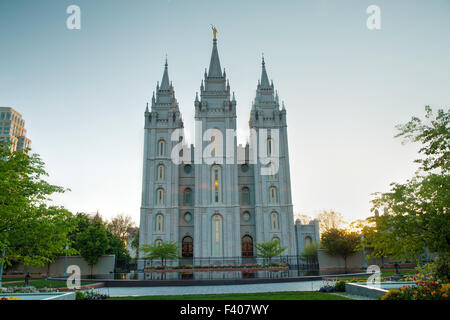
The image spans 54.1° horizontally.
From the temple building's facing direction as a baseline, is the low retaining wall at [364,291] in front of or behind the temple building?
in front

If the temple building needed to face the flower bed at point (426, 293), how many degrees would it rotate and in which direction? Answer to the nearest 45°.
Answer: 0° — it already faces it

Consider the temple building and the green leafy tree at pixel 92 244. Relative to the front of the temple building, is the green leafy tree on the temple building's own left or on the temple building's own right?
on the temple building's own right

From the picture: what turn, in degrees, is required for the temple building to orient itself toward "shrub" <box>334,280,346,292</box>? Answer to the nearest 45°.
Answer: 0° — it already faces it

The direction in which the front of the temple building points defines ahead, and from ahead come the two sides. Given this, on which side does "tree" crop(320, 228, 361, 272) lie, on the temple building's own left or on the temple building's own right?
on the temple building's own left

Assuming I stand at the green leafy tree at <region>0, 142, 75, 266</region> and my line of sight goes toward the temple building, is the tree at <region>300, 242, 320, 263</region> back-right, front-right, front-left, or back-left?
front-right

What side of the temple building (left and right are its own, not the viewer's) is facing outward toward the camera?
front

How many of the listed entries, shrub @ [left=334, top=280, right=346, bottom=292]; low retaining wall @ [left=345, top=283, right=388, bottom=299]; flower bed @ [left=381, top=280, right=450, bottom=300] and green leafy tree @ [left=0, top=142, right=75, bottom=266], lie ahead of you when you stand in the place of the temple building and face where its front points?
4

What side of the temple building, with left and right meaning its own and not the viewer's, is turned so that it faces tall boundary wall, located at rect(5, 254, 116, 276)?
right

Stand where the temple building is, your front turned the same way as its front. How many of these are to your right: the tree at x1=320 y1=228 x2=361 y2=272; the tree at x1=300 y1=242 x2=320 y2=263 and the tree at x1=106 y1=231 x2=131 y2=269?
1

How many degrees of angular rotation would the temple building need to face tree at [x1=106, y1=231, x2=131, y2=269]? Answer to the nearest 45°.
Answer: approximately 90° to its right
